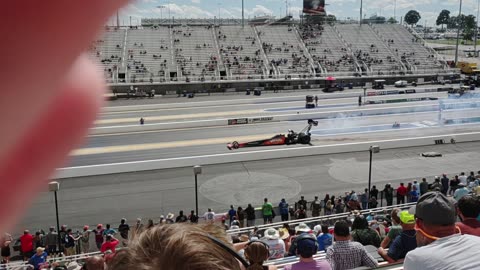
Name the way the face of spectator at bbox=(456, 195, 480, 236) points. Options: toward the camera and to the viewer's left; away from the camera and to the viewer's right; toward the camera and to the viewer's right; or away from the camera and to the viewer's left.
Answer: away from the camera and to the viewer's left

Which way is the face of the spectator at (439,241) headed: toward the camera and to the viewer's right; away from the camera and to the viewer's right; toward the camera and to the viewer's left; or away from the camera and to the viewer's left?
away from the camera and to the viewer's left

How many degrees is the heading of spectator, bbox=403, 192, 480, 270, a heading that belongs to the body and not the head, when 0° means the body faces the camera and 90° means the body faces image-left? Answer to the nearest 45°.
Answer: approximately 135°

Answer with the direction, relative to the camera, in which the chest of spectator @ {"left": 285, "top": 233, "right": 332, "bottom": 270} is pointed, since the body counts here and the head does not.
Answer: away from the camera

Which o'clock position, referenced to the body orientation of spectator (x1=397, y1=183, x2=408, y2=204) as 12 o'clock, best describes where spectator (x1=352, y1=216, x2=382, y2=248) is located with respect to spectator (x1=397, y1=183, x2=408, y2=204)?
spectator (x1=352, y1=216, x2=382, y2=248) is roughly at 6 o'clock from spectator (x1=397, y1=183, x2=408, y2=204).

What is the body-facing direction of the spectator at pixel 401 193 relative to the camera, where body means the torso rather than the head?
away from the camera

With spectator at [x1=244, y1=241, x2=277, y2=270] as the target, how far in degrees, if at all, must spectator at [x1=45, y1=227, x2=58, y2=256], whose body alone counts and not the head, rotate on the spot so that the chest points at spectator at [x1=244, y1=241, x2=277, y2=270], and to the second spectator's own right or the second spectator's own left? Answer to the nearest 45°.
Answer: approximately 180°

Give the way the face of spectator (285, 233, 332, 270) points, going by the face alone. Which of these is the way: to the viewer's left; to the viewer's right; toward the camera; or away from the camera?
away from the camera

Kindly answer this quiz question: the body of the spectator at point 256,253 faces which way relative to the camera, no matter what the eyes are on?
away from the camera

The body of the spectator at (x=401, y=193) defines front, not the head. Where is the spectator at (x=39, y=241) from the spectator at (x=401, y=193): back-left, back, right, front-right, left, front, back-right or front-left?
back-left

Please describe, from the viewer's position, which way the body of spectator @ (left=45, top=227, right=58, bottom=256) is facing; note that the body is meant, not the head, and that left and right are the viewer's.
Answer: facing away from the viewer

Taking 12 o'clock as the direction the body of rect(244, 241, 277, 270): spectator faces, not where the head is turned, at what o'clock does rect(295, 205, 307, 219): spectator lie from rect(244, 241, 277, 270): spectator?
rect(295, 205, 307, 219): spectator is roughly at 12 o'clock from rect(244, 241, 277, 270): spectator.

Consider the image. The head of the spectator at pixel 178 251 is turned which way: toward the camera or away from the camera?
away from the camera
